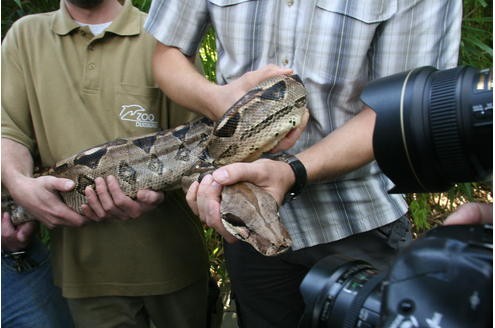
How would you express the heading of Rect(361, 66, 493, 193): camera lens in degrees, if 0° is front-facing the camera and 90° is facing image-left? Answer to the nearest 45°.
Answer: approximately 90°

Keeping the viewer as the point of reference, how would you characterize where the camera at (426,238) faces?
facing to the left of the viewer
